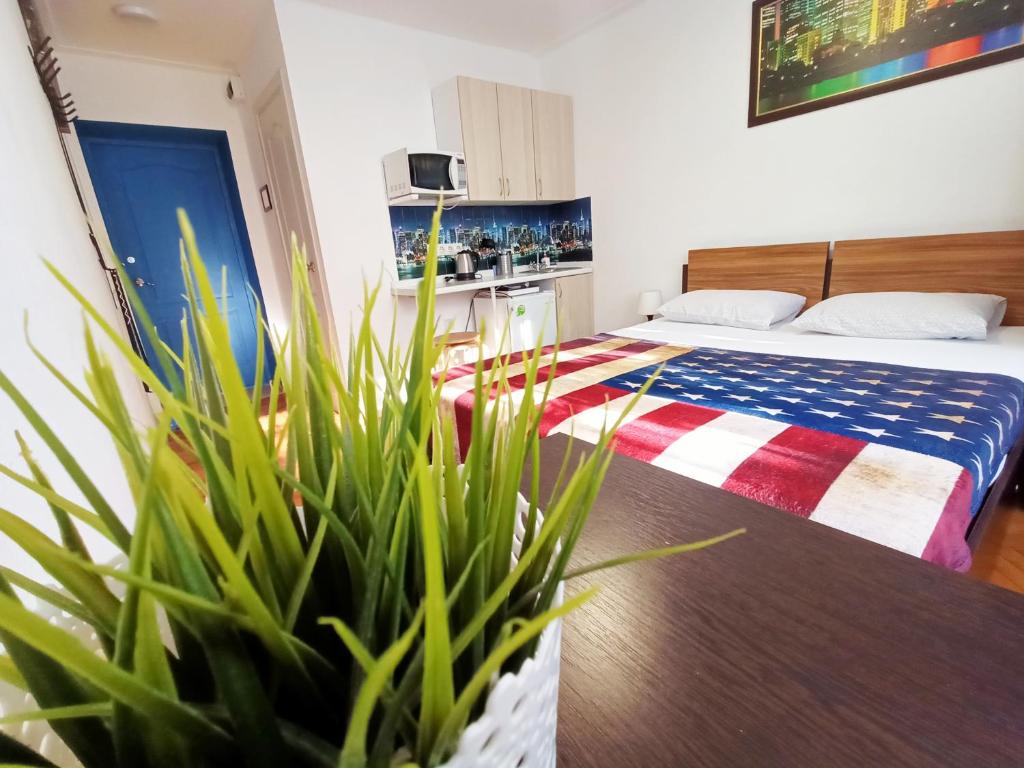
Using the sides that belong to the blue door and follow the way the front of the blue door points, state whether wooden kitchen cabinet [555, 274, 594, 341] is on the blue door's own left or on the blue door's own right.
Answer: on the blue door's own left

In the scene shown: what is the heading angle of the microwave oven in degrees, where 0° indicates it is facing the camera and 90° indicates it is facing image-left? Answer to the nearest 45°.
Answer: approximately 315°

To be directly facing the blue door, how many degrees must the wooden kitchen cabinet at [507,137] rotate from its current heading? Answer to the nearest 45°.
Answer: approximately 135° to its right

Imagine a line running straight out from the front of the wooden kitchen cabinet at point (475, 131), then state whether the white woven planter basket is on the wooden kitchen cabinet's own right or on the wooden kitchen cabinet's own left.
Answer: on the wooden kitchen cabinet's own right

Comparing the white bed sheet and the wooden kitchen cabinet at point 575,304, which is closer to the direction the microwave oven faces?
the white bed sheet

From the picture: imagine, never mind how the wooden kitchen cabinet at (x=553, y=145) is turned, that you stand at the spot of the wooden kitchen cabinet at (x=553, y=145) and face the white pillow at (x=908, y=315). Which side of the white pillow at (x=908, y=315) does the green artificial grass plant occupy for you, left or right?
right

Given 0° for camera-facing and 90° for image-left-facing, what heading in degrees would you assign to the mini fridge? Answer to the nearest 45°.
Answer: approximately 315°

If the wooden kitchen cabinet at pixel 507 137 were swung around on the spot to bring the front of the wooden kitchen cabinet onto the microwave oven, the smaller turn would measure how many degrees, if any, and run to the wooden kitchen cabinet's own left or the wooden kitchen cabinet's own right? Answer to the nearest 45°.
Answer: approximately 90° to the wooden kitchen cabinet's own right

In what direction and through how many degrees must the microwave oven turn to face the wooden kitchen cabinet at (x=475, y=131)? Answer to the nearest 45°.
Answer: approximately 90° to its left
